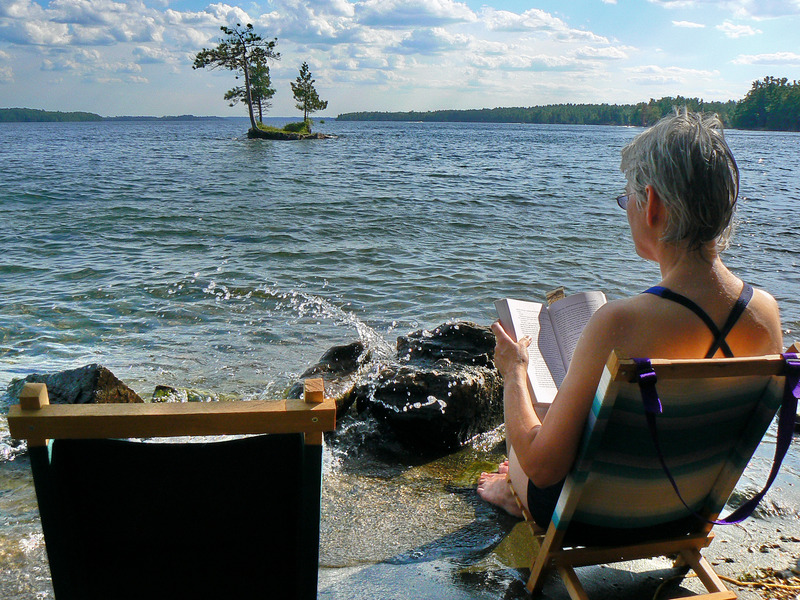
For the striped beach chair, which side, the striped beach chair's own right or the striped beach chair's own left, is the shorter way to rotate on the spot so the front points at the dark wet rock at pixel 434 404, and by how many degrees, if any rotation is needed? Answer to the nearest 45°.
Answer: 0° — it already faces it

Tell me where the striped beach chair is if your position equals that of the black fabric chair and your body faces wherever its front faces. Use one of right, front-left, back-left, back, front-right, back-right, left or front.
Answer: right

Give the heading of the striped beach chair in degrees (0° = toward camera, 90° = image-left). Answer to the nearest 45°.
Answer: approximately 135°

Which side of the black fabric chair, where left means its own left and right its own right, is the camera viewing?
back

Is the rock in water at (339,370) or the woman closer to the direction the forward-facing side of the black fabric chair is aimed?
the rock in water

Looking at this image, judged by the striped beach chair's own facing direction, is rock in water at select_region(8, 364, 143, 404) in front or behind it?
in front

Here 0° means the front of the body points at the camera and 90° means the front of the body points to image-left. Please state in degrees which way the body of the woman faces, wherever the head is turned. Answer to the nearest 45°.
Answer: approximately 135°

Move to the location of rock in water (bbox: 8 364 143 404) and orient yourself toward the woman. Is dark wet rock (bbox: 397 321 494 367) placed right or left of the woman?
left

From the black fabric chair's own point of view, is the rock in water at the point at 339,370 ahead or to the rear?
ahead

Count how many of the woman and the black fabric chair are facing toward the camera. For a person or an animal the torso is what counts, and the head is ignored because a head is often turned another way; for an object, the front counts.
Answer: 0

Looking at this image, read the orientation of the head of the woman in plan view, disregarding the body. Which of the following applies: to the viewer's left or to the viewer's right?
to the viewer's left
